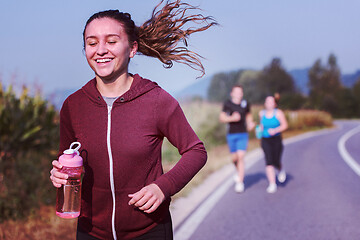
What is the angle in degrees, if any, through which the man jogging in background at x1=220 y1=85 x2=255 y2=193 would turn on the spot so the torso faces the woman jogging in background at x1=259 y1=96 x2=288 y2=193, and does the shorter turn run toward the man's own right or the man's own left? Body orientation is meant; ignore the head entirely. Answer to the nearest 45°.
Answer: approximately 90° to the man's own left

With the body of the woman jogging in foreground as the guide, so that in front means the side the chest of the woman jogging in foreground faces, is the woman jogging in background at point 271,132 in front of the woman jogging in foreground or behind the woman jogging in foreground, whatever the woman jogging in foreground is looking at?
behind

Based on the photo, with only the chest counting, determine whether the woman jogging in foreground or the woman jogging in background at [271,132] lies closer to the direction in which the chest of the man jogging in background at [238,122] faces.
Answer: the woman jogging in foreground

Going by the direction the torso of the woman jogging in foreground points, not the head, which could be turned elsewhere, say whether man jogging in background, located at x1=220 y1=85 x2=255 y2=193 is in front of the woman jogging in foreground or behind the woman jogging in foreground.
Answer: behind

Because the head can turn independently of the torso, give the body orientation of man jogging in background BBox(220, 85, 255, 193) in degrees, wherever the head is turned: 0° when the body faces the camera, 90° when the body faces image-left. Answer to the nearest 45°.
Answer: approximately 0°

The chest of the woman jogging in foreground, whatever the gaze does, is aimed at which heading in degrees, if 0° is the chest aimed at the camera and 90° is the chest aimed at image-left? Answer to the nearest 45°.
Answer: approximately 45°

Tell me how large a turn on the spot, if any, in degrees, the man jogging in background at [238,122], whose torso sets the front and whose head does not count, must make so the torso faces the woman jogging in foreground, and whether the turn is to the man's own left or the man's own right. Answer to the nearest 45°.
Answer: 0° — they already face them
